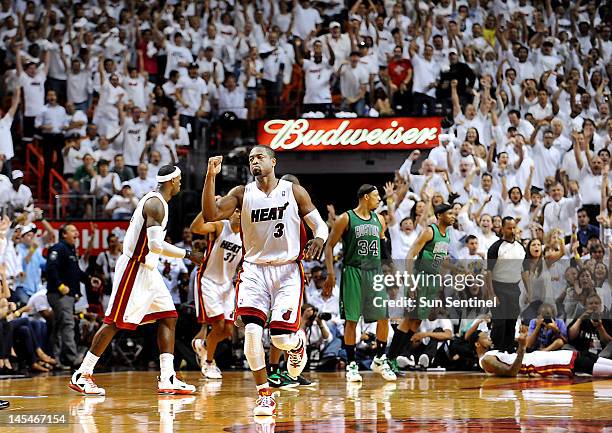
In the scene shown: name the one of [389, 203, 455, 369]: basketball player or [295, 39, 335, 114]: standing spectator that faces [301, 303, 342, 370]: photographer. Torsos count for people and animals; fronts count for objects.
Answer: the standing spectator

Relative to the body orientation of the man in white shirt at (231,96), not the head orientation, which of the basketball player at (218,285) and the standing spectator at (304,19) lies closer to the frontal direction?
the basketball player

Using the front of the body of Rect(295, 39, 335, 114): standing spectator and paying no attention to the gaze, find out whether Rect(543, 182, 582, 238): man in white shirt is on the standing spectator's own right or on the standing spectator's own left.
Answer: on the standing spectator's own left

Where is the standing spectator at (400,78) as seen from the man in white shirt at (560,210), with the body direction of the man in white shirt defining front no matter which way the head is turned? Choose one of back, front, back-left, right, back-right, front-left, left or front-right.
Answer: back-right

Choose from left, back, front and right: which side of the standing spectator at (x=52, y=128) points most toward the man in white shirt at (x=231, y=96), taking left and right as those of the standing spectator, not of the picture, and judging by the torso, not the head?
left

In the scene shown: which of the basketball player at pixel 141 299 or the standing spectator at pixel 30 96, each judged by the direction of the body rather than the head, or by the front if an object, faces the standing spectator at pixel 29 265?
the standing spectator at pixel 30 96

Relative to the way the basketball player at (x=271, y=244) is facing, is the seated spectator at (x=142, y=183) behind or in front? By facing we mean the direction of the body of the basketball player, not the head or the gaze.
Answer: behind

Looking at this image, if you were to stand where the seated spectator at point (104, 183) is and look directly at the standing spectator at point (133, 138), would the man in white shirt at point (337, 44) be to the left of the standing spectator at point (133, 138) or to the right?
right

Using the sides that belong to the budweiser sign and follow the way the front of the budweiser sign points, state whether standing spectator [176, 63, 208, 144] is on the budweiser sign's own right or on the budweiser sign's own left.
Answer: on the budweiser sign's own right

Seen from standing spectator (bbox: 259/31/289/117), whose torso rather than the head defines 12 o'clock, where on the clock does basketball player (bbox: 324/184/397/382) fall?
The basketball player is roughly at 12 o'clock from the standing spectator.

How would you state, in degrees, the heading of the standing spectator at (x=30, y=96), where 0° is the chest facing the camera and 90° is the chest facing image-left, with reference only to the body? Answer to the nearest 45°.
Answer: approximately 0°
